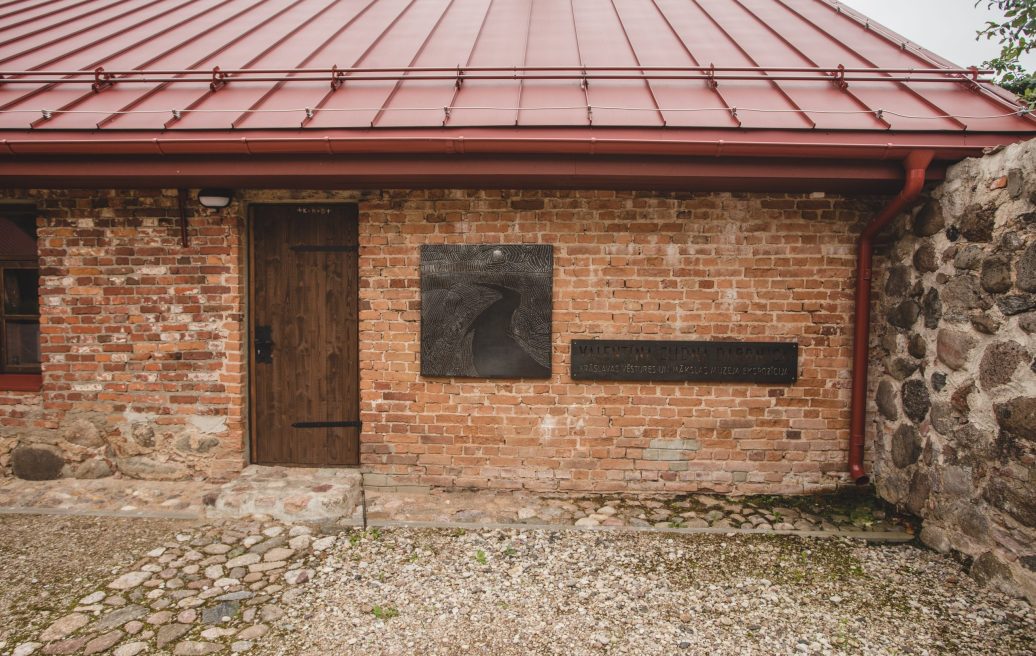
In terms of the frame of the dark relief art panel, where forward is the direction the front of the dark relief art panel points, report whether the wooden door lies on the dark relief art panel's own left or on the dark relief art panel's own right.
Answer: on the dark relief art panel's own right

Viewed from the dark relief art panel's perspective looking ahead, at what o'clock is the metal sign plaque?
The metal sign plaque is roughly at 9 o'clock from the dark relief art panel.

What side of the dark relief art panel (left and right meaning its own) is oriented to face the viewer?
front

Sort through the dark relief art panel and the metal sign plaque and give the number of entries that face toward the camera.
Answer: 2

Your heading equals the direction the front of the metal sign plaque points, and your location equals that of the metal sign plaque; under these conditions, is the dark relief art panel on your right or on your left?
on your right

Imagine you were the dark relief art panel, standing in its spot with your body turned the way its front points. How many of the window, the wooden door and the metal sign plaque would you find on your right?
2

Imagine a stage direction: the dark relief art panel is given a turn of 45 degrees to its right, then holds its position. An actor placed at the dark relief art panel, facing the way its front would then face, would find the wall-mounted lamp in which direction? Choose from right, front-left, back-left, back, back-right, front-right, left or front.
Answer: front-right

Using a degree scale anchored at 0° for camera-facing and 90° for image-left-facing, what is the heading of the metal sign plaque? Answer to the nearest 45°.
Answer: approximately 0°

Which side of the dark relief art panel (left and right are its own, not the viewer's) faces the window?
right
